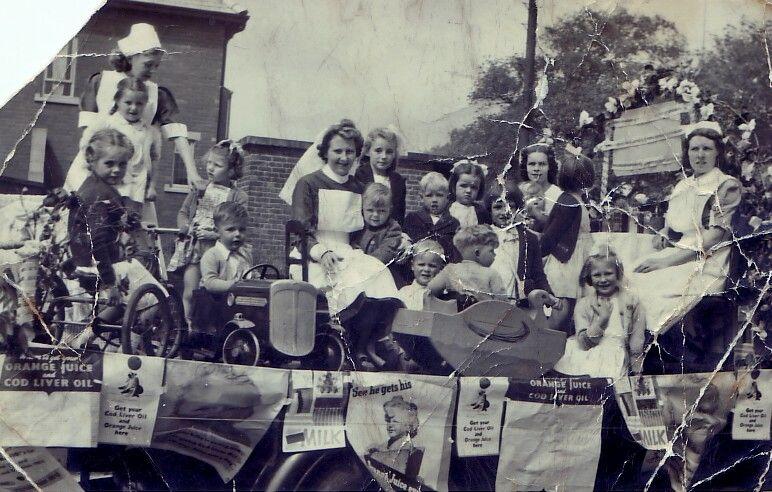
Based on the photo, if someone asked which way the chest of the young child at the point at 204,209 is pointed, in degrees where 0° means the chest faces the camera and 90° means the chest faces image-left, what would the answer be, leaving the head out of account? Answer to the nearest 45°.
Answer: approximately 45°

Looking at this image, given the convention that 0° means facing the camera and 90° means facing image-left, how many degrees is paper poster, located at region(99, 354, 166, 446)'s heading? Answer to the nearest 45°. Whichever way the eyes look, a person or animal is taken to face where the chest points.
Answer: approximately 0°

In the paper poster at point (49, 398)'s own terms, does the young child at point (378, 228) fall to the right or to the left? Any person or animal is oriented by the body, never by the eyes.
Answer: on its left

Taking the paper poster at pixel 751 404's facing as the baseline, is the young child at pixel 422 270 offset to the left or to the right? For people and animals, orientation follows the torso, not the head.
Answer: on its right

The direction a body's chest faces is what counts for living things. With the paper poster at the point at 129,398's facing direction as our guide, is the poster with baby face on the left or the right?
on its left

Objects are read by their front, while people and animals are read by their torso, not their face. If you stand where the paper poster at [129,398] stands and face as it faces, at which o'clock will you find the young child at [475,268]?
The young child is roughly at 9 o'clock from the paper poster.

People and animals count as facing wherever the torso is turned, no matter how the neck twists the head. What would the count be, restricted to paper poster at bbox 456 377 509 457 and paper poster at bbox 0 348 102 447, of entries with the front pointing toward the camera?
2

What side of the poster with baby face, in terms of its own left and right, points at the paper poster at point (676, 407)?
left

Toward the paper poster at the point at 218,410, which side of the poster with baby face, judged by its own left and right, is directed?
right
